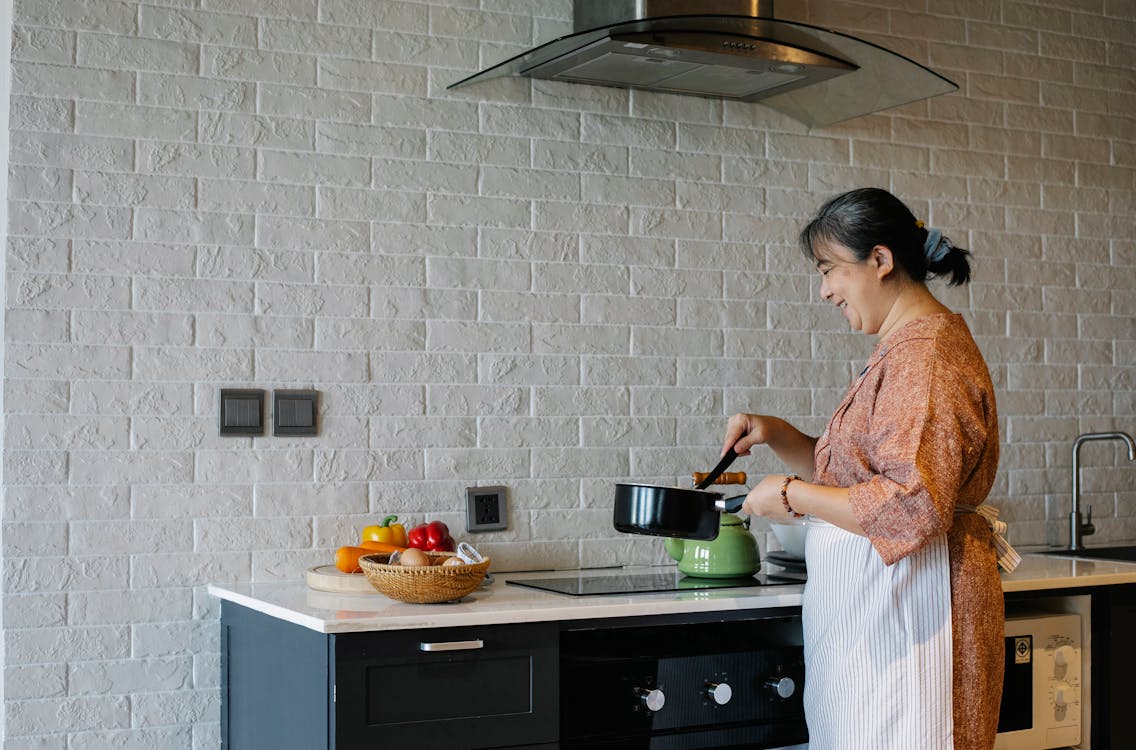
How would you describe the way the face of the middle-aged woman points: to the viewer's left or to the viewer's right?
to the viewer's left

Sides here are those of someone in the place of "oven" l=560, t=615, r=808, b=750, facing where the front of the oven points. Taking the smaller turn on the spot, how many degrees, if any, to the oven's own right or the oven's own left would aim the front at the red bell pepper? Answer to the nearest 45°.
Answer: approximately 135° to the oven's own right

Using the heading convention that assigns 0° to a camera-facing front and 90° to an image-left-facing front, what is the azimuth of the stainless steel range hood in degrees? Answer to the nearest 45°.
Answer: approximately 315°

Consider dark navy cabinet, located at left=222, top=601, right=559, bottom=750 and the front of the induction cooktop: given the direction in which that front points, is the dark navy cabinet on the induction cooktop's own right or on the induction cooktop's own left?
on the induction cooktop's own right

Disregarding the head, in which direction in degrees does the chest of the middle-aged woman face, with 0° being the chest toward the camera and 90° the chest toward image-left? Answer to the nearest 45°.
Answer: approximately 90°

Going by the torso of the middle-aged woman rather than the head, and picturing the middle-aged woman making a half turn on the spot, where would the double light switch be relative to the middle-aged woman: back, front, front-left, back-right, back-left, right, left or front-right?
back

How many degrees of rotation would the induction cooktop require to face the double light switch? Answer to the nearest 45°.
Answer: approximately 135° to its right

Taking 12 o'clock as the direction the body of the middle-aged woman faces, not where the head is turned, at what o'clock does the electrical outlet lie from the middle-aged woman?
The electrical outlet is roughly at 1 o'clock from the middle-aged woman.

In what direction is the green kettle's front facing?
to the viewer's left

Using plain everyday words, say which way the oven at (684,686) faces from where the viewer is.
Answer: facing the viewer and to the right of the viewer

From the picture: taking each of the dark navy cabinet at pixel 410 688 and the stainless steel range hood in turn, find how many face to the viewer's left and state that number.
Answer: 0
